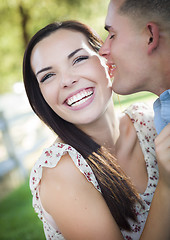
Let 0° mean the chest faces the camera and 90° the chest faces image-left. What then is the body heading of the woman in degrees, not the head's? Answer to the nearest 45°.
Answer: approximately 315°

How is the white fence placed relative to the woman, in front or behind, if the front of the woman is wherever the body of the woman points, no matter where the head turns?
behind

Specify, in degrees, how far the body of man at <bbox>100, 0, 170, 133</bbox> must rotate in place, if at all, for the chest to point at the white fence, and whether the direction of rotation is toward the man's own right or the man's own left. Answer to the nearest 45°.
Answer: approximately 45° to the man's own right

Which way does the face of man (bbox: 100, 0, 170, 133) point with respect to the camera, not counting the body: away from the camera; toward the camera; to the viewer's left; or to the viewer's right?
to the viewer's left

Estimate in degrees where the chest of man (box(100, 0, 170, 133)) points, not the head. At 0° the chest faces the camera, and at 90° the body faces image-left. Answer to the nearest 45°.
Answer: approximately 90°
